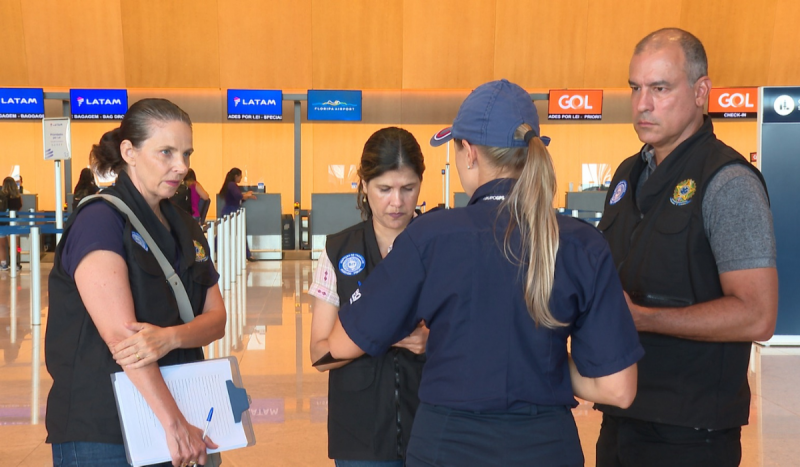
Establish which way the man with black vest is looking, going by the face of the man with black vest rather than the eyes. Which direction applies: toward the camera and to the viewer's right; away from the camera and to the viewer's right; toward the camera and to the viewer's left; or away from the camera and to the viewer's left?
toward the camera and to the viewer's left

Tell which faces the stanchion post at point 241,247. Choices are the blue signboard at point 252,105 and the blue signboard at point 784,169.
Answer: the blue signboard at point 252,105

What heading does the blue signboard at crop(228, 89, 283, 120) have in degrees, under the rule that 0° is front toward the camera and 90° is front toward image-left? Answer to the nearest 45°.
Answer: approximately 0°

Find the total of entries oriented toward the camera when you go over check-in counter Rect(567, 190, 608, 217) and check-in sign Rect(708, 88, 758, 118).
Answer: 2

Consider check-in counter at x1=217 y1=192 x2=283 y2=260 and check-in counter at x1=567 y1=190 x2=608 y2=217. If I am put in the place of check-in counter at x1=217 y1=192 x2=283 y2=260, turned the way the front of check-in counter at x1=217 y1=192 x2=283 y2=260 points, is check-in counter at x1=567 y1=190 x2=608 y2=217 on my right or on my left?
on my left

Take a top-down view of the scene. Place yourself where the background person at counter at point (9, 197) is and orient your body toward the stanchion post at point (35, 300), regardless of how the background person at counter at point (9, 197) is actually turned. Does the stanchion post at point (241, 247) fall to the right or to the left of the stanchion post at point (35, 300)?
left

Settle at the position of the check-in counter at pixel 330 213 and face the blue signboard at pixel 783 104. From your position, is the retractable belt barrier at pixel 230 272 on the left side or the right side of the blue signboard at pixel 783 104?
right

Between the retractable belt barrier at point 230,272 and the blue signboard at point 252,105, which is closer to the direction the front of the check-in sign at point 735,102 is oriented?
the retractable belt barrier
